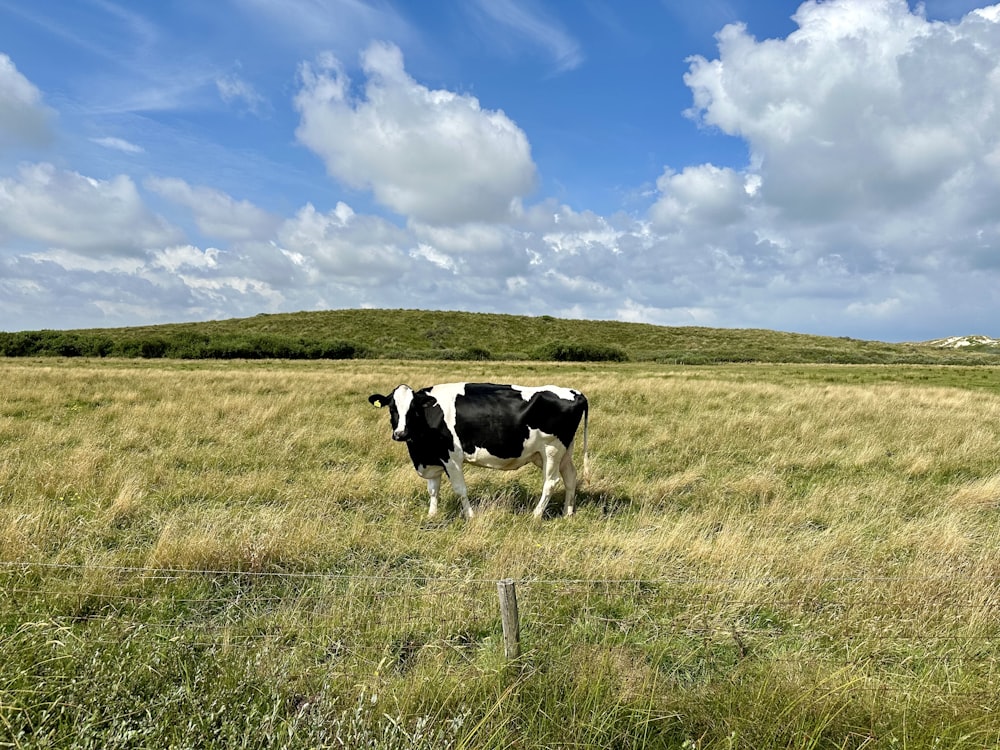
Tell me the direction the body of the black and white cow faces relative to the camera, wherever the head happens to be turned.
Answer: to the viewer's left

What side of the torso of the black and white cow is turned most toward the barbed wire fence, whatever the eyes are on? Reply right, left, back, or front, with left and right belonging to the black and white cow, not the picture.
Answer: left
